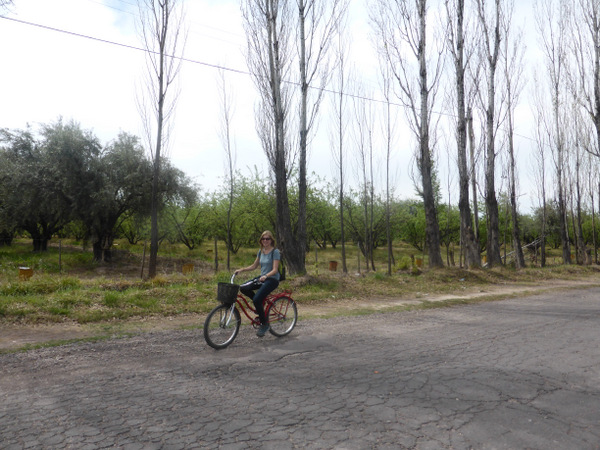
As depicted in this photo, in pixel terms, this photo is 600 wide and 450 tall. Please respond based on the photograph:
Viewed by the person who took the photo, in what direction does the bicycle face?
facing the viewer and to the left of the viewer

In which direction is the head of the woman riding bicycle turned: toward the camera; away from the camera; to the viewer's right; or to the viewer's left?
toward the camera
